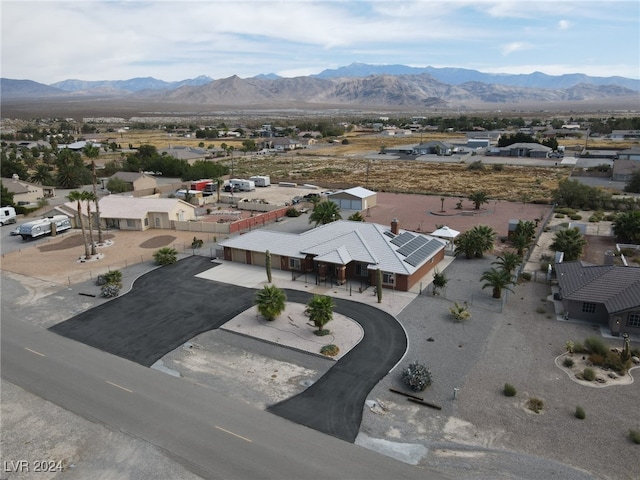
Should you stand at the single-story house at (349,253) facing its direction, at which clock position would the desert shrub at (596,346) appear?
The desert shrub is roughly at 9 o'clock from the single-story house.

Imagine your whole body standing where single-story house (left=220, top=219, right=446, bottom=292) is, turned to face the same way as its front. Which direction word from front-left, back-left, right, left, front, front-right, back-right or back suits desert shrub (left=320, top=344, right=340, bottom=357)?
front-left

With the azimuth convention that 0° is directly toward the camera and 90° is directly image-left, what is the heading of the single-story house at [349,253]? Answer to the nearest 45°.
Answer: approximately 45°

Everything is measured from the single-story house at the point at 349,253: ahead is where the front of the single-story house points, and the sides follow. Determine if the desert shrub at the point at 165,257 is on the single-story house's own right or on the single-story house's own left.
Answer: on the single-story house's own right

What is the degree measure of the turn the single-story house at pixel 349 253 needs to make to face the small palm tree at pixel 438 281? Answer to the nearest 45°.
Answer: approximately 90° to its left

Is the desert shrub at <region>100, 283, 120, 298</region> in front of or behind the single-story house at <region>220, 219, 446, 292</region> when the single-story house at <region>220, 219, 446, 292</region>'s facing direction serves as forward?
in front

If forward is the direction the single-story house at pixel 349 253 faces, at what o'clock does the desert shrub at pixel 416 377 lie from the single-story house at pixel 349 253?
The desert shrub is roughly at 10 o'clock from the single-story house.

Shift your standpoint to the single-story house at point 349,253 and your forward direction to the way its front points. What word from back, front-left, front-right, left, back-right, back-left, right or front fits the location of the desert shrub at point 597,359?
left

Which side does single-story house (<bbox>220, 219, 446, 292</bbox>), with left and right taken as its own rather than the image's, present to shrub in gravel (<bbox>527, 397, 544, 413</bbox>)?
left

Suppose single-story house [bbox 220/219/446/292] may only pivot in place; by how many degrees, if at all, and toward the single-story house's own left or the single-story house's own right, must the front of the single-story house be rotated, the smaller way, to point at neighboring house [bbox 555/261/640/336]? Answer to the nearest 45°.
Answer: approximately 90° to the single-story house's own left

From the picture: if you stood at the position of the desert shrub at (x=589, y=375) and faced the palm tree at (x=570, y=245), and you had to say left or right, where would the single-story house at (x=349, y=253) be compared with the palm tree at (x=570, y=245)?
left
